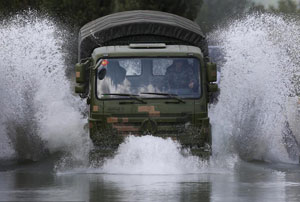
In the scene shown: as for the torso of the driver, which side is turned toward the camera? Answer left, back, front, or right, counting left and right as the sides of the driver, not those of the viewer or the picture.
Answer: front

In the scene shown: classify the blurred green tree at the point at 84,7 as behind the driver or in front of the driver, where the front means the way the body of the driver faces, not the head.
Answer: behind

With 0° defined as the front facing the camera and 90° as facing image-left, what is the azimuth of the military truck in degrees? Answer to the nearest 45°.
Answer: approximately 0°

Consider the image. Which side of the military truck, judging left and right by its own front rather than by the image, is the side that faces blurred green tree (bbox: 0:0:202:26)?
back
